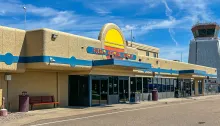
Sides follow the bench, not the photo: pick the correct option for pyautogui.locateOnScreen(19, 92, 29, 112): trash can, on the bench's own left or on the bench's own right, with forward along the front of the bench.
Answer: on the bench's own right

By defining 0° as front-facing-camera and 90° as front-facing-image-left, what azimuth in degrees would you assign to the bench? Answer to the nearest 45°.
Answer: approximately 315°
